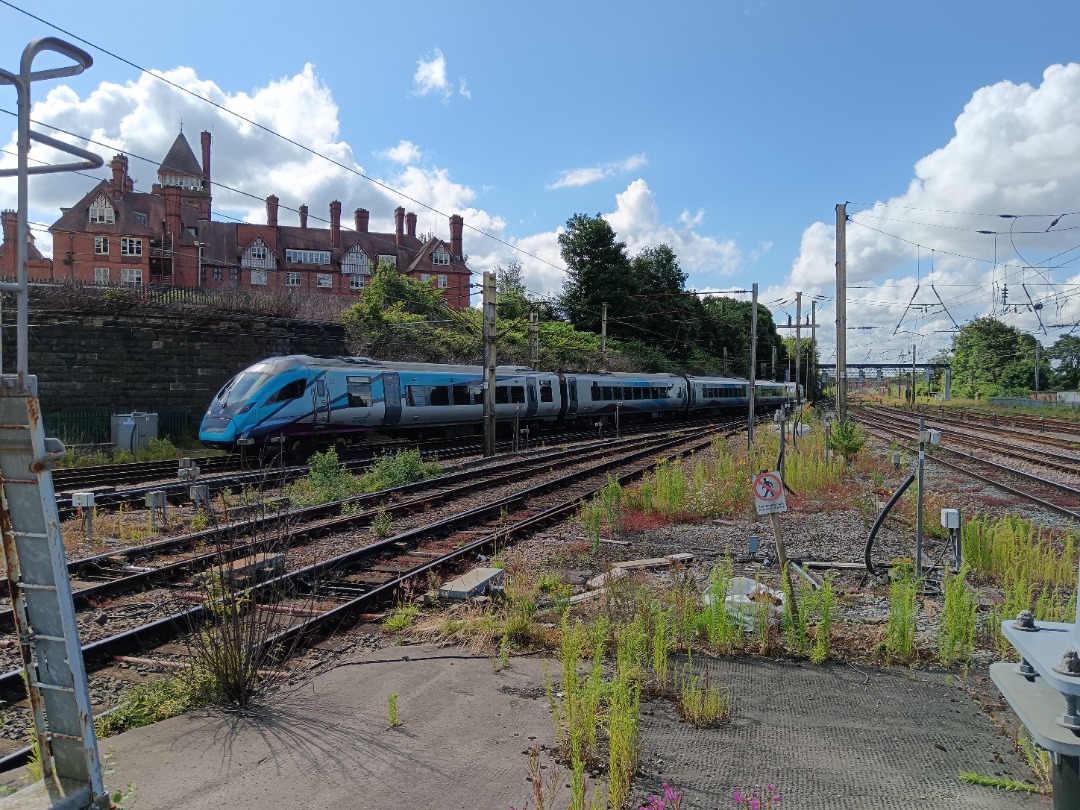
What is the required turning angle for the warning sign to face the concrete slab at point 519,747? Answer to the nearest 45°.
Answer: approximately 45° to its right

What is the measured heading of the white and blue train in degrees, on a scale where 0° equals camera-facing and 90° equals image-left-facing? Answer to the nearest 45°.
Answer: approximately 45°

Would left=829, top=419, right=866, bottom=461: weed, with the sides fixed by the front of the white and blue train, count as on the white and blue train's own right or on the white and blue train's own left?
on the white and blue train's own left

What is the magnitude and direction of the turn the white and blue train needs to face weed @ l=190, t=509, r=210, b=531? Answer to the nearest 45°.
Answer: approximately 45° to its left

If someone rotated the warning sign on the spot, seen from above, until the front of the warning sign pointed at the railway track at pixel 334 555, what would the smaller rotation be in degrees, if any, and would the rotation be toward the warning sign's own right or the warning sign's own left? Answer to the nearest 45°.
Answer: approximately 90° to the warning sign's own right

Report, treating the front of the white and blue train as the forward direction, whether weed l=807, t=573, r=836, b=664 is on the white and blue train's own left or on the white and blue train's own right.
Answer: on the white and blue train's own left

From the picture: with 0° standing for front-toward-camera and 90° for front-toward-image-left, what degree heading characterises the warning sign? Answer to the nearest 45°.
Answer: approximately 0°

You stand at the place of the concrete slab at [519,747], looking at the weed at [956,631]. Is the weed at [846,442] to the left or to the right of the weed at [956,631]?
left

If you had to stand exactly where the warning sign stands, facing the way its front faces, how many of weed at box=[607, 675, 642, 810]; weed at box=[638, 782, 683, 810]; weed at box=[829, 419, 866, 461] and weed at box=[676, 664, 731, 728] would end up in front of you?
3

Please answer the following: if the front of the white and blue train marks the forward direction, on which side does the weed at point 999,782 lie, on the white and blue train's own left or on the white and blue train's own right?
on the white and blue train's own left

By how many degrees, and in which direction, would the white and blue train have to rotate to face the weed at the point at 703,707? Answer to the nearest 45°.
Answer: approximately 45° to its left
